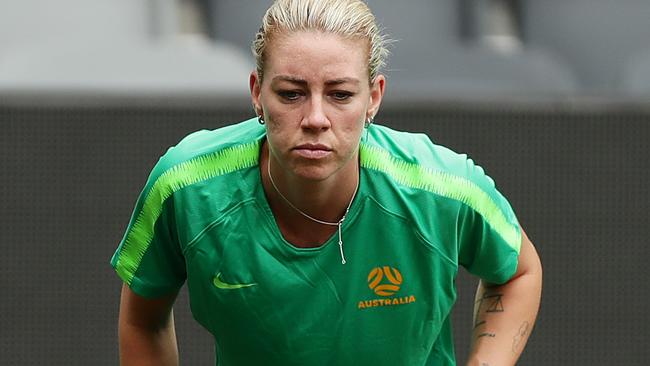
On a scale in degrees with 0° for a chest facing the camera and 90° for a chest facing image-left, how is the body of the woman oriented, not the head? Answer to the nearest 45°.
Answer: approximately 0°
